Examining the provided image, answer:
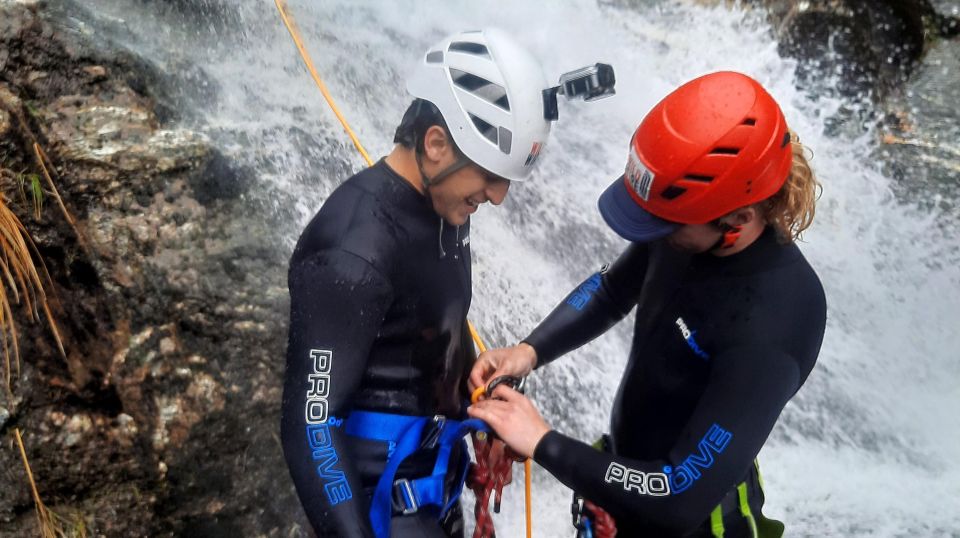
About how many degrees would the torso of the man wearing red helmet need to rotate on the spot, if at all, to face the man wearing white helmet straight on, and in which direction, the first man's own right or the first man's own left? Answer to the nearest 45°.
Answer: approximately 45° to the first man's own right
